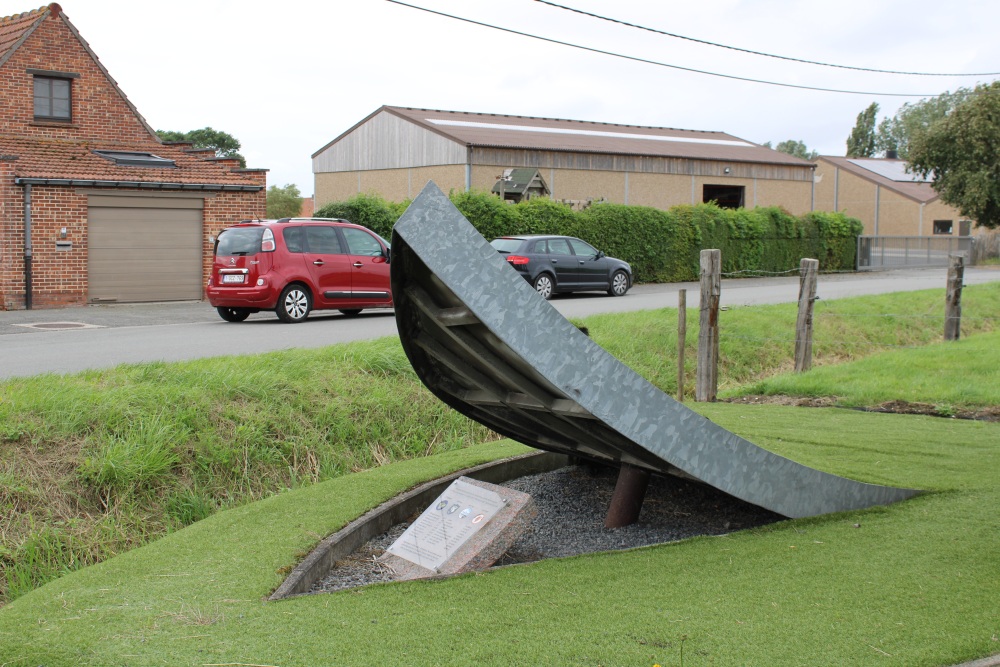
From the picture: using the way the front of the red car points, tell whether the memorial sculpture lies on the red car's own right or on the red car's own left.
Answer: on the red car's own right

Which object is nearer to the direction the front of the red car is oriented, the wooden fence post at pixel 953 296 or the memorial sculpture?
the wooden fence post

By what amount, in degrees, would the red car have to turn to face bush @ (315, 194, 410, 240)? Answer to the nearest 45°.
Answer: approximately 45° to its left

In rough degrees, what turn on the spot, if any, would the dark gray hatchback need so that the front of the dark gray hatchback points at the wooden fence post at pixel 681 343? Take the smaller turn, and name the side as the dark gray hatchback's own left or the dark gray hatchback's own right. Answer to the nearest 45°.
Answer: approximately 135° to the dark gray hatchback's own right

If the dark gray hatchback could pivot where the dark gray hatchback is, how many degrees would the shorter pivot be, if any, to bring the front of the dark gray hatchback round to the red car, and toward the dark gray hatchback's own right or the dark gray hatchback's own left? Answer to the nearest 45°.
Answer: approximately 180°

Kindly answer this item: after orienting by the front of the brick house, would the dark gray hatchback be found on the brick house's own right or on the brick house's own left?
on the brick house's own left

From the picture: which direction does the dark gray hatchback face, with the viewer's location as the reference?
facing away from the viewer and to the right of the viewer

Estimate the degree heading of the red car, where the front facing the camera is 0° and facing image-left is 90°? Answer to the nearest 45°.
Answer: approximately 225°

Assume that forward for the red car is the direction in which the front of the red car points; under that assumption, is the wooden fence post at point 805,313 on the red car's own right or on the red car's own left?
on the red car's own right

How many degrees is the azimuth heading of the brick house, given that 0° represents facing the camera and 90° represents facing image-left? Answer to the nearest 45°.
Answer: approximately 0°
